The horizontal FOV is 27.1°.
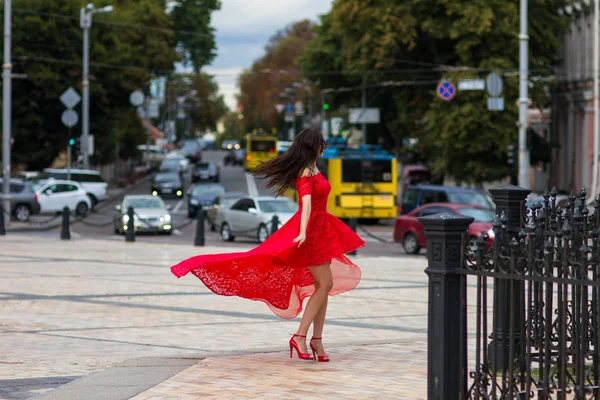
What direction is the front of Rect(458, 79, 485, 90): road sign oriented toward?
toward the camera

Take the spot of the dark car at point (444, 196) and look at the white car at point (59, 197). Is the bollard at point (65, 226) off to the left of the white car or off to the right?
left

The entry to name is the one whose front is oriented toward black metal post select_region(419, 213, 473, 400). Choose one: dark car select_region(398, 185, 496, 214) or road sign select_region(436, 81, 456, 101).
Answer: the road sign

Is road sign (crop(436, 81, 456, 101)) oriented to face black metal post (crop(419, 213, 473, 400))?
yes

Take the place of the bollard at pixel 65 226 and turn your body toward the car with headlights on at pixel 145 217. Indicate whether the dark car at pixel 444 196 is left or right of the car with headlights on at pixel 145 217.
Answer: right

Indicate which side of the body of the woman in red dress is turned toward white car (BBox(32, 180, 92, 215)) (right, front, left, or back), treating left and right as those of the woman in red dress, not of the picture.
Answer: left

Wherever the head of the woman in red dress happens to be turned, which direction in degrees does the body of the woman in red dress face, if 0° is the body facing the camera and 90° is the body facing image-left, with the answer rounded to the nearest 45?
approximately 270°

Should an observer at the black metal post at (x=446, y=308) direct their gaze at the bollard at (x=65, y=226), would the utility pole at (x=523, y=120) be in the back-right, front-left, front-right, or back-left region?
front-right

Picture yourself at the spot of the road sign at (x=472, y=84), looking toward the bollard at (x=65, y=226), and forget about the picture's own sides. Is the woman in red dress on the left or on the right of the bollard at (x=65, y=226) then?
left

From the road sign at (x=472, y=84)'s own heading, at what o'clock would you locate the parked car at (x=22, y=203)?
The parked car is roughly at 3 o'clock from the road sign.
